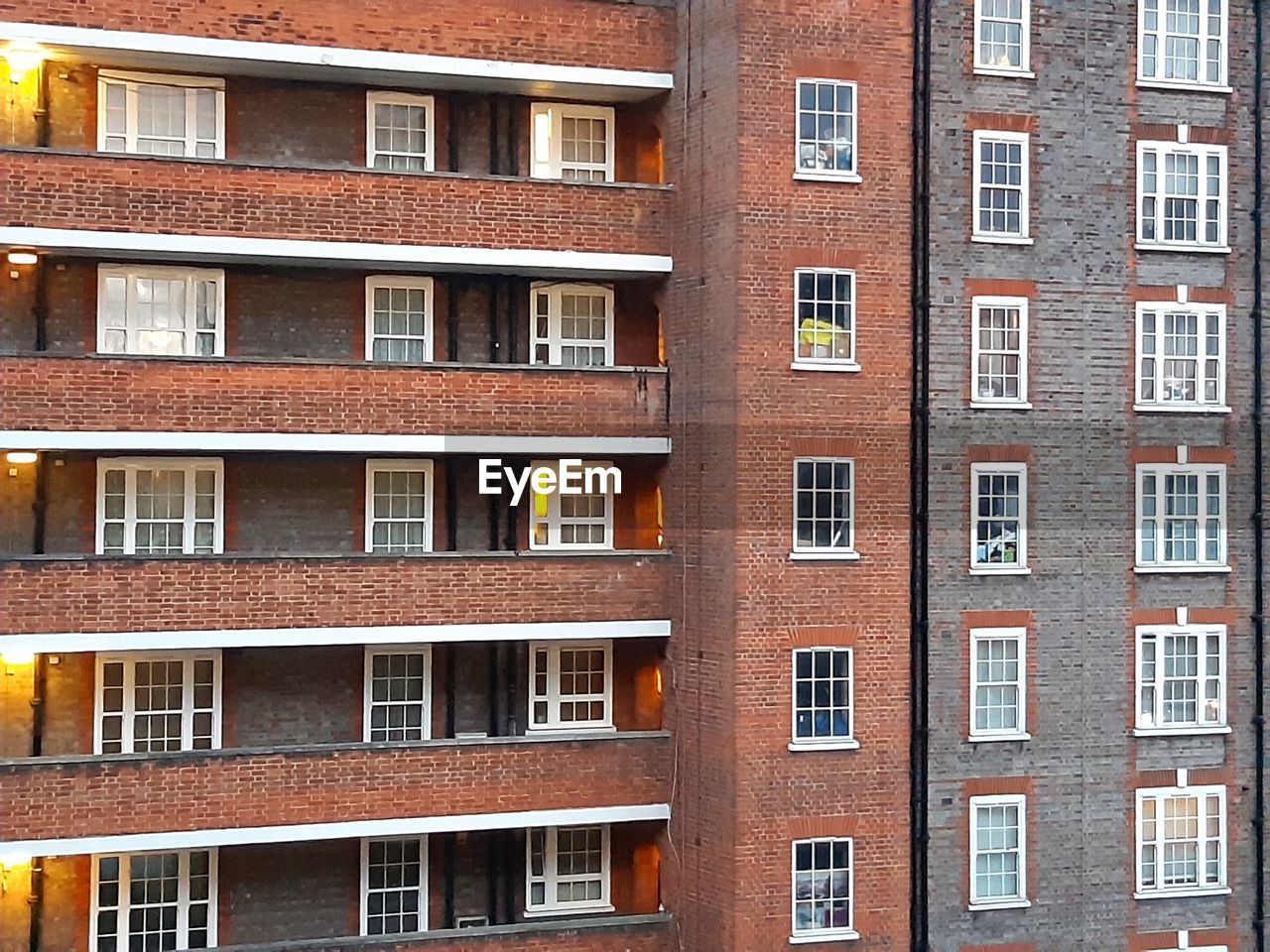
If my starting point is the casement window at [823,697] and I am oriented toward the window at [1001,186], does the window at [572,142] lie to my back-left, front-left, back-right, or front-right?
back-left

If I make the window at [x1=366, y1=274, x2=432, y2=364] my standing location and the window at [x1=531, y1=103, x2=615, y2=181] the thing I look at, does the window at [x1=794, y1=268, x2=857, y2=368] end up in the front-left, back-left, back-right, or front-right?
front-right

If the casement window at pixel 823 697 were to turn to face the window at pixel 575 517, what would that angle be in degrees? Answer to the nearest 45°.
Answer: approximately 90° to its right

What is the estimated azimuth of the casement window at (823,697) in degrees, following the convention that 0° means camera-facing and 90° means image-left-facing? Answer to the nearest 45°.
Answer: approximately 0°
